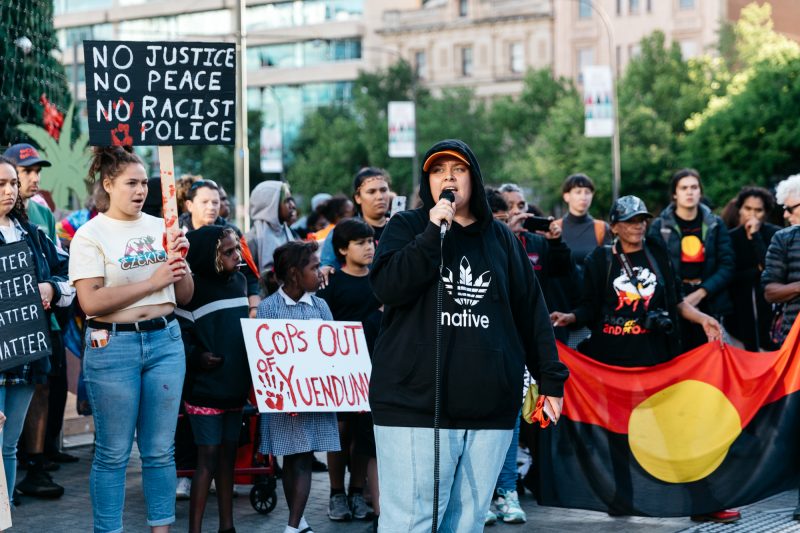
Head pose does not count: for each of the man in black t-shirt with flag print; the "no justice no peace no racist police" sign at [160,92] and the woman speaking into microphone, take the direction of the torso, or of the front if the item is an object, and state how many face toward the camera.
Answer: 3

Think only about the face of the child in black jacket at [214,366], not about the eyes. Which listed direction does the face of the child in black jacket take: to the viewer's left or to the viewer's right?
to the viewer's right

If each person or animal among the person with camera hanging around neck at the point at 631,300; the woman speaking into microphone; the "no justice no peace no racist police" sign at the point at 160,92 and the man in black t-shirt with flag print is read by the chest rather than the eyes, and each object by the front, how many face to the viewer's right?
0

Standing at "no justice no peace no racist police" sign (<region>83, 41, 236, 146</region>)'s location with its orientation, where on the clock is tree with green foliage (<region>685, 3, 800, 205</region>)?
The tree with green foliage is roughly at 7 o'clock from the "no justice no peace no racist police" sign.

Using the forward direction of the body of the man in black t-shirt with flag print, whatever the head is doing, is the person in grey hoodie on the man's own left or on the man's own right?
on the man's own right

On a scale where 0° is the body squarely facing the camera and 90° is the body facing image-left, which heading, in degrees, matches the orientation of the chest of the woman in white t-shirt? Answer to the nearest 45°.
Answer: approximately 315°

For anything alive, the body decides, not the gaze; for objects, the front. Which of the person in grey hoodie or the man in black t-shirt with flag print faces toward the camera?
the man in black t-shirt with flag print

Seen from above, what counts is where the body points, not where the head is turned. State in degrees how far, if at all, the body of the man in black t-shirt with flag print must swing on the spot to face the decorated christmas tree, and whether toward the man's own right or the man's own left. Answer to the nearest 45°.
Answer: approximately 90° to the man's own right

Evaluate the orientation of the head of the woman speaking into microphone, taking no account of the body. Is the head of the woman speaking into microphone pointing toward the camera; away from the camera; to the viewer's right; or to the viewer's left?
toward the camera

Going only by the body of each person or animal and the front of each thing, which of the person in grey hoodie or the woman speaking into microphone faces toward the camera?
the woman speaking into microphone

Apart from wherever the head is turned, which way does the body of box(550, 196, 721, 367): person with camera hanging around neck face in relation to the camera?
toward the camera

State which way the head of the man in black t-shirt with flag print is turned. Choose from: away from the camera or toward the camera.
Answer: toward the camera

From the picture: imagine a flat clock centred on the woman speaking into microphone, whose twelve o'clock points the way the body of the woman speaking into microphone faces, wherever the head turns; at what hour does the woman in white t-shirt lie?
The woman in white t-shirt is roughly at 4 o'clock from the woman speaking into microphone.

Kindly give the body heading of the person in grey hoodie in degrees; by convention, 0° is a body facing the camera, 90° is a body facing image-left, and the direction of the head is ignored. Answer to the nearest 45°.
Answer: approximately 270°

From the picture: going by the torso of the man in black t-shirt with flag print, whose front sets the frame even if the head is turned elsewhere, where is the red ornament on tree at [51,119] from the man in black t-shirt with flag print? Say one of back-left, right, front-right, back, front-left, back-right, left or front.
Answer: right

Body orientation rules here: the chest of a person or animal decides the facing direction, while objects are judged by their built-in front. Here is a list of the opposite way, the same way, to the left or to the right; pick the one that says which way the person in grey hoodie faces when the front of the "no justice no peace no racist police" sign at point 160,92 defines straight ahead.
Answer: to the left

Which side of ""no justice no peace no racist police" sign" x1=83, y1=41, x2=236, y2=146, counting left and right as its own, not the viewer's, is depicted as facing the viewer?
front

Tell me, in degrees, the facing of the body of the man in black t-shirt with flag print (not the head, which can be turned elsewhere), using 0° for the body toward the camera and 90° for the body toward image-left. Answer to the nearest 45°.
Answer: approximately 0°
